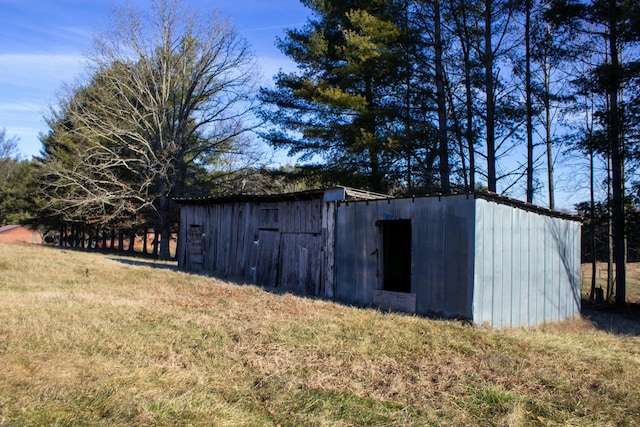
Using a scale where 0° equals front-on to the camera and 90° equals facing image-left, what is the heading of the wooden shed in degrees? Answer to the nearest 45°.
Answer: approximately 45°

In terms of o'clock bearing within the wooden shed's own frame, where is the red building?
The red building is roughly at 3 o'clock from the wooden shed.
